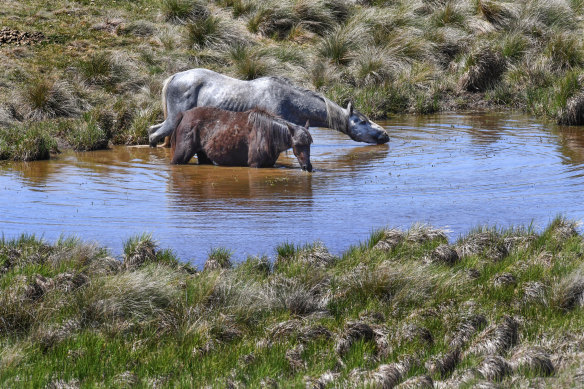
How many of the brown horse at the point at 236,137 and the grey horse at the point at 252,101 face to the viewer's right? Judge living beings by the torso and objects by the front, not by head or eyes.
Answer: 2

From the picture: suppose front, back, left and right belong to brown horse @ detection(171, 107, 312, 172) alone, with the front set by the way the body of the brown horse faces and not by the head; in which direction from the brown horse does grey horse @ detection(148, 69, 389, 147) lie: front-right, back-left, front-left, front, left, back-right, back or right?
left

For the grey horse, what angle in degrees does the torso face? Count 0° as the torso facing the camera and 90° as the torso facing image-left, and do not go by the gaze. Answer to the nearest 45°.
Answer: approximately 270°

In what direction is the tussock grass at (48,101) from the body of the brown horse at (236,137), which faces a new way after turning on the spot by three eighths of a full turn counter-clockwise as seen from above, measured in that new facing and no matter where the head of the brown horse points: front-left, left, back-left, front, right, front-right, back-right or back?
front

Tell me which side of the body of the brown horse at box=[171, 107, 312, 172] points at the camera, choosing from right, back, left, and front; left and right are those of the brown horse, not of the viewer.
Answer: right

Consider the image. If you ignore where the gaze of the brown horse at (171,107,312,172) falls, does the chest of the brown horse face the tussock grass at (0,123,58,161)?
no

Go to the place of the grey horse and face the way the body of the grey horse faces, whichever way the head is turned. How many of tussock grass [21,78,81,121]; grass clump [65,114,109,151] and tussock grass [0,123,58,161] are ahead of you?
0

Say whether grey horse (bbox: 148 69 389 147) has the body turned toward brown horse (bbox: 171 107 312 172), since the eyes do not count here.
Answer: no

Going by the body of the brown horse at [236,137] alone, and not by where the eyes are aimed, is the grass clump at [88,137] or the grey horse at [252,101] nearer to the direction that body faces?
the grey horse

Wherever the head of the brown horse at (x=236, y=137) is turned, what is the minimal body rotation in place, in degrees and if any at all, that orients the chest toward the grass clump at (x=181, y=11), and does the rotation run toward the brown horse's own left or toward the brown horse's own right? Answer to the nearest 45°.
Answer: approximately 90° to the brown horse's own left

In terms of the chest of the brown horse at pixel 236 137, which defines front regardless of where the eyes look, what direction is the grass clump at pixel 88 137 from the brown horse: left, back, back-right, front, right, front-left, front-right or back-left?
back-left

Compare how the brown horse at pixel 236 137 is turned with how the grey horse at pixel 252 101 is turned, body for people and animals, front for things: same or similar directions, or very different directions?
same or similar directions

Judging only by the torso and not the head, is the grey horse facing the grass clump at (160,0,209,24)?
no

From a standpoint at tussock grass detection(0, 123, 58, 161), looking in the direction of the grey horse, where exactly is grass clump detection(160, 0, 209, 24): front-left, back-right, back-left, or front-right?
front-left
